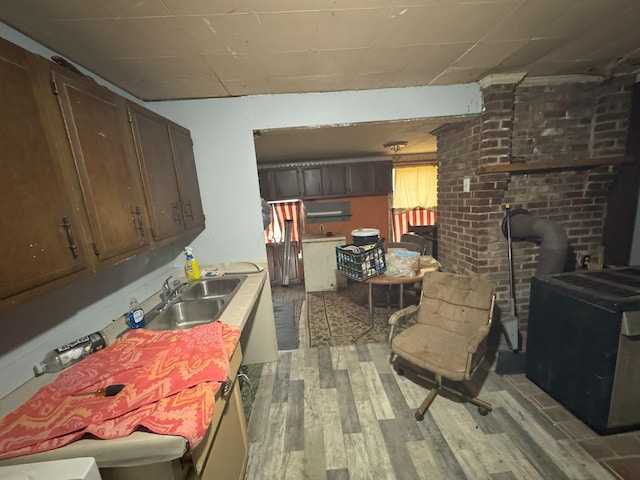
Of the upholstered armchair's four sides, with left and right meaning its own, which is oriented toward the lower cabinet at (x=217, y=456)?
front

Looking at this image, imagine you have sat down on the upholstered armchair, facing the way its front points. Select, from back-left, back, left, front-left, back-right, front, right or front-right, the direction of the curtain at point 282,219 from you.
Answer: right

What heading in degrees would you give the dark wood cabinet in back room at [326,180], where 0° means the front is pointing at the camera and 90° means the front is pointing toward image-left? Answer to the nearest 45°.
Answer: approximately 0°

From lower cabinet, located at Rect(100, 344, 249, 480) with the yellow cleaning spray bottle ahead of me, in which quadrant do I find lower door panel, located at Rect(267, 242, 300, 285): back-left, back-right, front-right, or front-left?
front-right

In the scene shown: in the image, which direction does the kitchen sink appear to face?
to the viewer's right

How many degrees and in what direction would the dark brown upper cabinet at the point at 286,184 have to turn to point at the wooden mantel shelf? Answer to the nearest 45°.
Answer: approximately 45° to its left

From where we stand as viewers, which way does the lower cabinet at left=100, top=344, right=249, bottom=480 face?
facing to the right of the viewer

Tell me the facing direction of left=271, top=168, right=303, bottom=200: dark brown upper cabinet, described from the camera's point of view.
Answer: facing the viewer

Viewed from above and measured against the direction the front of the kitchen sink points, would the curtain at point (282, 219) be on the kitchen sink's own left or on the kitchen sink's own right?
on the kitchen sink's own left

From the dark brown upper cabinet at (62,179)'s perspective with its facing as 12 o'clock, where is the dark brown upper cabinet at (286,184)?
the dark brown upper cabinet at (286,184) is roughly at 9 o'clock from the dark brown upper cabinet at (62,179).

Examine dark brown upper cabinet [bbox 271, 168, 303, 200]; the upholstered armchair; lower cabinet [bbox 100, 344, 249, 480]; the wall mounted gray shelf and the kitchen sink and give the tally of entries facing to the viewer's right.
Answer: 2

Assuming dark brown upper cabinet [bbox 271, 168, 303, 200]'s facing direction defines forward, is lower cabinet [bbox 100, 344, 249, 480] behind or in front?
in front

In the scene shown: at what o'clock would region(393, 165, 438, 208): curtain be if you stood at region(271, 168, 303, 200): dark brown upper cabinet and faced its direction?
The curtain is roughly at 9 o'clock from the dark brown upper cabinet.

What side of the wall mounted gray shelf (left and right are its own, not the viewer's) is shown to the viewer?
front

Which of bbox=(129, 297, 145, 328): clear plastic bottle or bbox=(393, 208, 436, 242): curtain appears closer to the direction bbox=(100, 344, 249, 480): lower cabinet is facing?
the curtain

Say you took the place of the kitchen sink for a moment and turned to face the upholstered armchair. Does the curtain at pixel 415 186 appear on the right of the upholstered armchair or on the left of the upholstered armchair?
left

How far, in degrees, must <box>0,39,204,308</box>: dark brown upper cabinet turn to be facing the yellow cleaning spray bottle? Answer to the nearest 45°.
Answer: approximately 90° to its left
